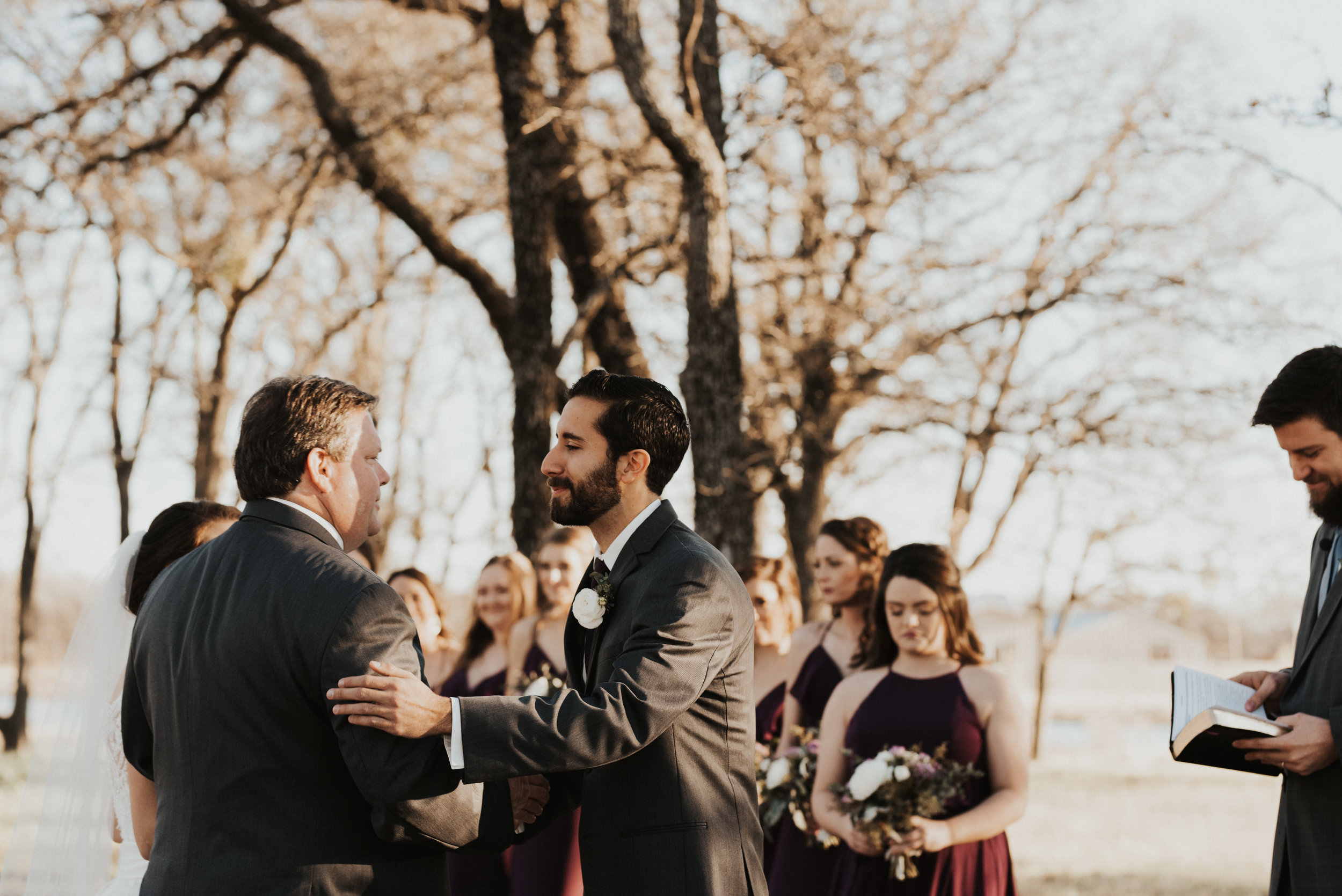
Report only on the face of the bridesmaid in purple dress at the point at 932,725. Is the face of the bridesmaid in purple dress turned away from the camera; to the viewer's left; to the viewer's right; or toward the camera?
toward the camera

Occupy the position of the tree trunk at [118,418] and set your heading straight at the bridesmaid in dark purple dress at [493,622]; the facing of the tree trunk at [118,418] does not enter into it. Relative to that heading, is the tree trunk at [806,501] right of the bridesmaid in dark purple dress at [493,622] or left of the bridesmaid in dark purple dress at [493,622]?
left

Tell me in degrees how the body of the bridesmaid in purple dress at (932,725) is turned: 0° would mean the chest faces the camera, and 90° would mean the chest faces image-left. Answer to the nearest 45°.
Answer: approximately 0°

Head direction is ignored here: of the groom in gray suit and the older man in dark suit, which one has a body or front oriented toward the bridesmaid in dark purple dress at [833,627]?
the older man in dark suit

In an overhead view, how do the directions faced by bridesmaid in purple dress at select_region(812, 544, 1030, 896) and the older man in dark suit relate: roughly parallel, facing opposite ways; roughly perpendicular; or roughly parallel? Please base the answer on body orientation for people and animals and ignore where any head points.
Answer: roughly parallel, facing opposite ways

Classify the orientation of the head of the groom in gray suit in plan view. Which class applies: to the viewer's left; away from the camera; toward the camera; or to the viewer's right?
to the viewer's left

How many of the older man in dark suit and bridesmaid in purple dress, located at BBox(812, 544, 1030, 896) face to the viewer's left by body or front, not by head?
0

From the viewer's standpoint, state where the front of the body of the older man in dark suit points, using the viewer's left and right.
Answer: facing away from the viewer and to the right of the viewer

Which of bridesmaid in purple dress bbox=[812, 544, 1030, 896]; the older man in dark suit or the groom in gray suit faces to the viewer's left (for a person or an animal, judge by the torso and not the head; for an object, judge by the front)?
the groom in gray suit

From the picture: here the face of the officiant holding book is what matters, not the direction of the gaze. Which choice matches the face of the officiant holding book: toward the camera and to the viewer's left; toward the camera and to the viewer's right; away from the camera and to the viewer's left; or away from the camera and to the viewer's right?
toward the camera and to the viewer's left

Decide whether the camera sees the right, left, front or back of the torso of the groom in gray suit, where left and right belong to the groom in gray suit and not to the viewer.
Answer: left

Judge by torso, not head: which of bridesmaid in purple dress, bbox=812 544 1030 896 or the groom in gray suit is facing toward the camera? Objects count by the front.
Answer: the bridesmaid in purple dress

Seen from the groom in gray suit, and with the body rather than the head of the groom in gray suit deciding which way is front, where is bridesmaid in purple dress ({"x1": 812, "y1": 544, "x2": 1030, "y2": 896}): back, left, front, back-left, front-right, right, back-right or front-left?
back-right

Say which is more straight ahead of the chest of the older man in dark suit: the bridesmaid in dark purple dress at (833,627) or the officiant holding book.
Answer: the bridesmaid in dark purple dress

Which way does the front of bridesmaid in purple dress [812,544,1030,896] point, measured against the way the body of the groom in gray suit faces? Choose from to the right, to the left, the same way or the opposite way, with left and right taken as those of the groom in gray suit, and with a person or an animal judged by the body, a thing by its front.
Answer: to the left
